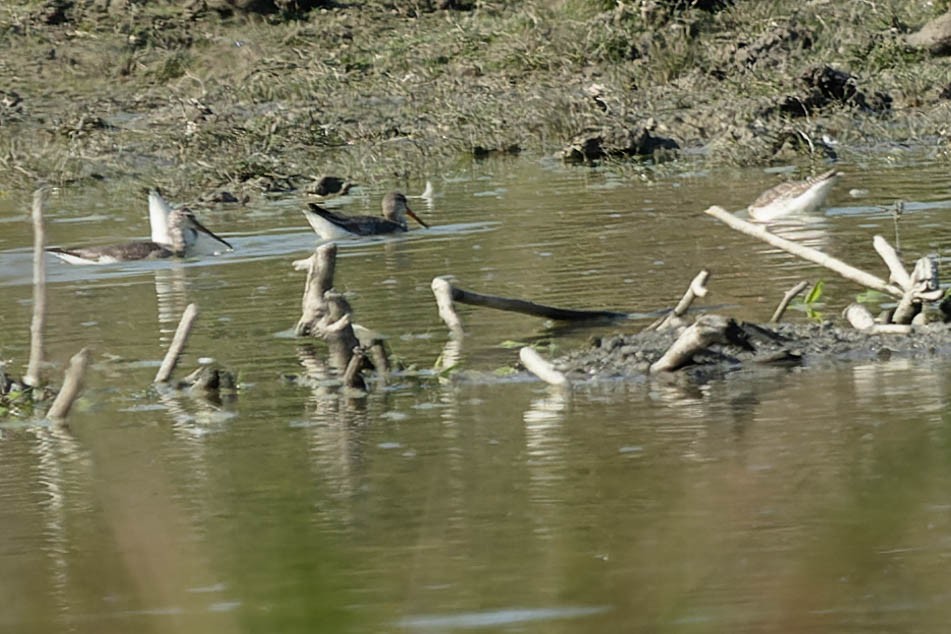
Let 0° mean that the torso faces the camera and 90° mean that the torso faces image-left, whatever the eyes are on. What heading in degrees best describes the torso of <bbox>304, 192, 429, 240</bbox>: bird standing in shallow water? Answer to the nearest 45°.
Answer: approximately 270°

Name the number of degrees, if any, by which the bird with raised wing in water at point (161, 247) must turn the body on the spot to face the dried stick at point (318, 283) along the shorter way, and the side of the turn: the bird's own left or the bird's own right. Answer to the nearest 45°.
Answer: approximately 90° to the bird's own right

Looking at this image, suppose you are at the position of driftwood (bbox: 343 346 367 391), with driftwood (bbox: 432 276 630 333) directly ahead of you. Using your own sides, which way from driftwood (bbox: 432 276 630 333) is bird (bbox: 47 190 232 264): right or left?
left

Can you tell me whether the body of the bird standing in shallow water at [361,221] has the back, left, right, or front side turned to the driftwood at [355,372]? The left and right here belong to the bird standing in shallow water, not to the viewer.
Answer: right

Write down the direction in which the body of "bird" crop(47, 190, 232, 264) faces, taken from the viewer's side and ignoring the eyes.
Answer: to the viewer's right

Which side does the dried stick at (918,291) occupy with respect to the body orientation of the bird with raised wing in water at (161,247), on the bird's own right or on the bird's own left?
on the bird's own right

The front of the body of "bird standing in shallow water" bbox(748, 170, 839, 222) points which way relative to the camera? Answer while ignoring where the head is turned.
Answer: to the viewer's left

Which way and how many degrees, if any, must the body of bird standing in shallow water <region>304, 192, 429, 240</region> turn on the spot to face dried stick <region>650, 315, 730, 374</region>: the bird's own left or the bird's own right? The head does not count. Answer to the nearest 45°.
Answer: approximately 90° to the bird's own right

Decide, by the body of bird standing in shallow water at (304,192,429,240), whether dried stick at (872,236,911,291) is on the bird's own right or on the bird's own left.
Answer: on the bird's own right

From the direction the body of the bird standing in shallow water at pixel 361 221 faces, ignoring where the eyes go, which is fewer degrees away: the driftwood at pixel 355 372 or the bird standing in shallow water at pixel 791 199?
the bird standing in shallow water
